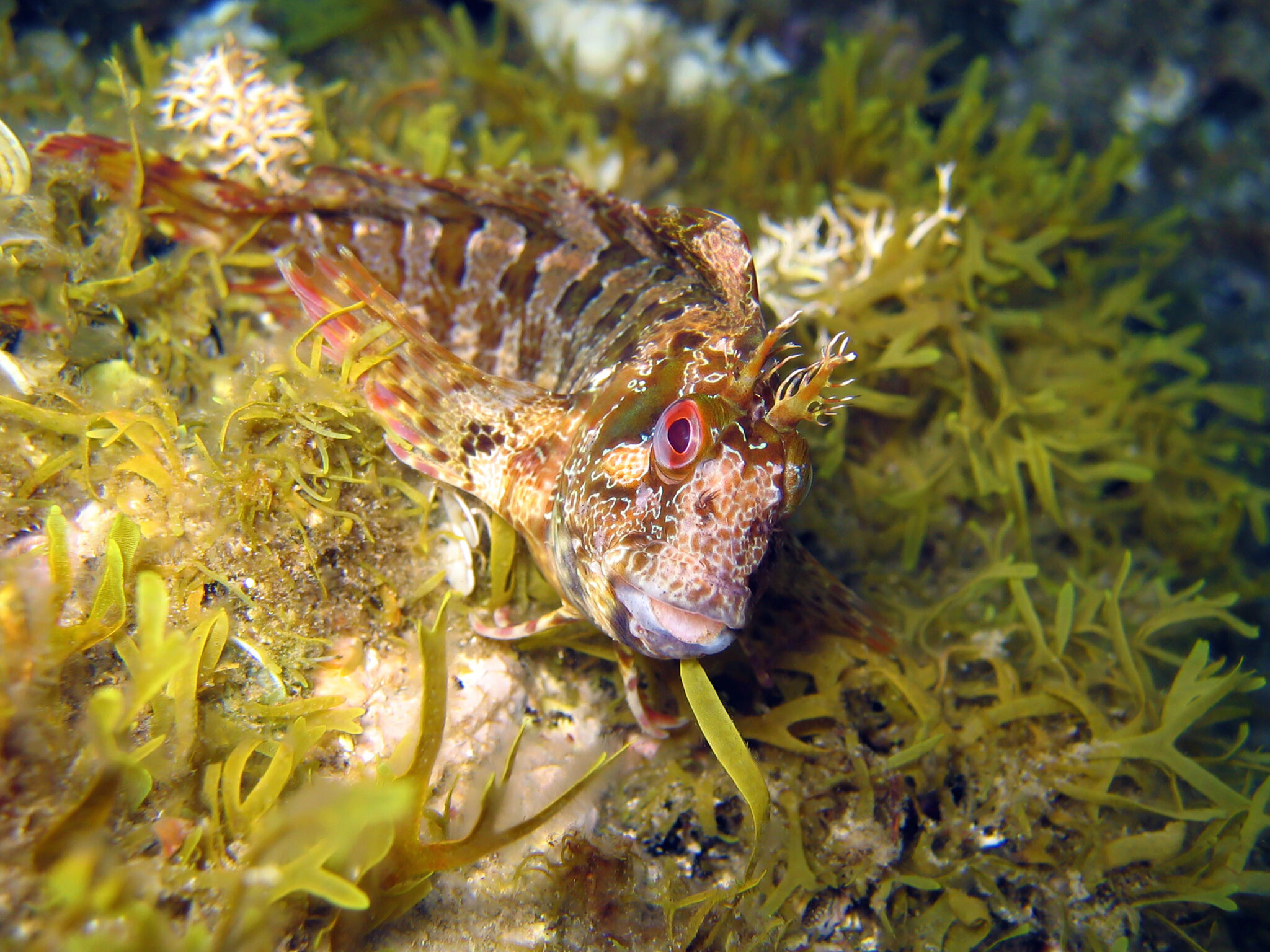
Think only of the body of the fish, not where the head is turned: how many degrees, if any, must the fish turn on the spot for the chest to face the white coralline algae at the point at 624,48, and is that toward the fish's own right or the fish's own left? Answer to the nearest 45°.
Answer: approximately 135° to the fish's own left

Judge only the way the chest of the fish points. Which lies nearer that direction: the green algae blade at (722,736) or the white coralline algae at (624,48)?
the green algae blade

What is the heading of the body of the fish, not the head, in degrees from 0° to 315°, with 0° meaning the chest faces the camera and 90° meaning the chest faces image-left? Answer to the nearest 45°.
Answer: approximately 315°

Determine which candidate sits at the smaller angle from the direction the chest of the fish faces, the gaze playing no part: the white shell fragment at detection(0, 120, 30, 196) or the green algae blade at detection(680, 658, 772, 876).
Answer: the green algae blade

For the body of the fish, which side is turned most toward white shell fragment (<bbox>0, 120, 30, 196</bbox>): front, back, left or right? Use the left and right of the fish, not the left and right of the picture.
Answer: back

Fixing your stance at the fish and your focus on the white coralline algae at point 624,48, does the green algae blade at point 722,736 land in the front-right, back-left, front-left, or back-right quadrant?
back-right

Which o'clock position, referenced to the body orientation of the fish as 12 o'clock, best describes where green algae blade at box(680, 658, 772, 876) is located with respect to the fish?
The green algae blade is roughly at 1 o'clock from the fish.
